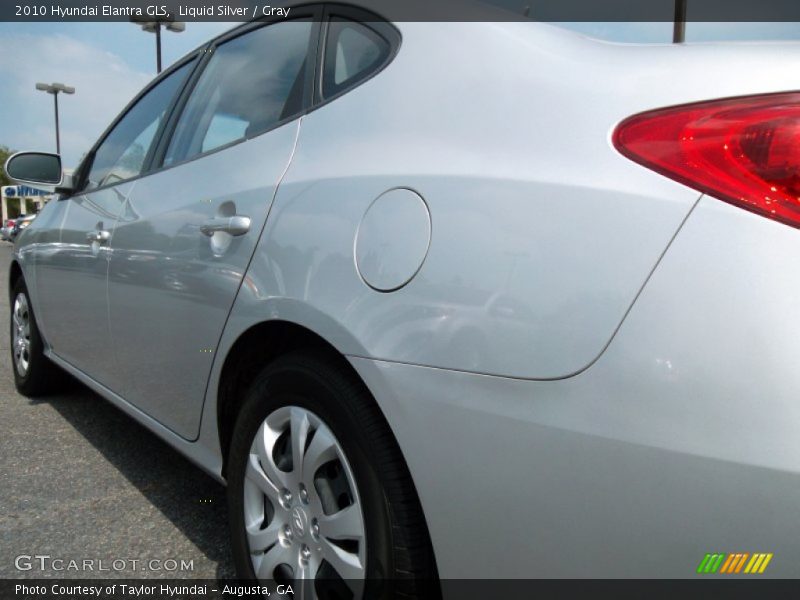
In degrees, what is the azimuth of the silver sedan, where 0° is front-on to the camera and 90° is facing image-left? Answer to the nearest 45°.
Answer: approximately 135°
